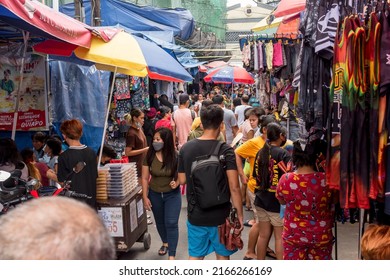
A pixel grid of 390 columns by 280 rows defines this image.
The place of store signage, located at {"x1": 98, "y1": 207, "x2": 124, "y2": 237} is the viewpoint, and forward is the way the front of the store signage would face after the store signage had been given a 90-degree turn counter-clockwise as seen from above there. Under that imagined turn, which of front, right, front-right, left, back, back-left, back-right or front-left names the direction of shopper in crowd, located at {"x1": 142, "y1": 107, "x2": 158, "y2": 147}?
left

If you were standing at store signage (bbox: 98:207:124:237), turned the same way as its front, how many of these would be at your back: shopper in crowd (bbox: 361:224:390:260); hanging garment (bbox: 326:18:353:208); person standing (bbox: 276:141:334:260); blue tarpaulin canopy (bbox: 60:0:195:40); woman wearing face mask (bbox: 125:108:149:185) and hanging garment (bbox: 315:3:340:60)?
2

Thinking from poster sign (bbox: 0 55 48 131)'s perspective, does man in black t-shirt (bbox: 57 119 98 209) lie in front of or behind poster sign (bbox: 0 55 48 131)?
in front

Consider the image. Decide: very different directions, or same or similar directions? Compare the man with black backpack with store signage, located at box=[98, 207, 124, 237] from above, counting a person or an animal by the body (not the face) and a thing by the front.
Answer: very different directions

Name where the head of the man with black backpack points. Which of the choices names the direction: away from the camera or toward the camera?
away from the camera

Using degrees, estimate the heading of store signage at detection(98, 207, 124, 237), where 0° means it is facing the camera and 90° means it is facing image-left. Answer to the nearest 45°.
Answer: approximately 0°

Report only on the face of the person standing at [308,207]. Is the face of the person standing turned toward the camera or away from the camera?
away from the camera

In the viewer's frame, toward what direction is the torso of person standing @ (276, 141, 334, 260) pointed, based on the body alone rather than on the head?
away from the camera

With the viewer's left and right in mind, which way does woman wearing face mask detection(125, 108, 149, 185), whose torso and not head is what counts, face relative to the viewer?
facing the viewer and to the right of the viewer

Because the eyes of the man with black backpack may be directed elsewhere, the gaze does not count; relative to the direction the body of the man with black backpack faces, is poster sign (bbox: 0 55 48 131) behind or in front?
in front

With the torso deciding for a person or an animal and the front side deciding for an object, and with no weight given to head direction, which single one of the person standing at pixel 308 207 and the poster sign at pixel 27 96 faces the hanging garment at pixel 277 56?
the person standing

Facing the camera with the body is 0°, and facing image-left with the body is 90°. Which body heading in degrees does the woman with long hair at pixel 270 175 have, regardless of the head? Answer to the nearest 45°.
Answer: approximately 225°
